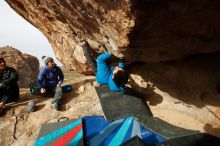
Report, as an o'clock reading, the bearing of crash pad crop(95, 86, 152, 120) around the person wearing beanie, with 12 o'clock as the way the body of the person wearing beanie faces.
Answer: The crash pad is roughly at 12 o'clock from the person wearing beanie.

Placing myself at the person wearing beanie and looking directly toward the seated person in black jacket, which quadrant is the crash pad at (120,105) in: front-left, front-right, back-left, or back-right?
back-left

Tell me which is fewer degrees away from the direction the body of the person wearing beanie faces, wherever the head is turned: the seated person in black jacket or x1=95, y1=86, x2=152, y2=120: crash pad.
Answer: the crash pad

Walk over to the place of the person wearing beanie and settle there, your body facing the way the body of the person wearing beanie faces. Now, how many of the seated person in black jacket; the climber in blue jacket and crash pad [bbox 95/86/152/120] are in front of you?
2

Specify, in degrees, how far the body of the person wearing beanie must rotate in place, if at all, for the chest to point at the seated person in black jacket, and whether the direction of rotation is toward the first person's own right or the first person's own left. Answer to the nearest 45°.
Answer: approximately 135° to the first person's own right

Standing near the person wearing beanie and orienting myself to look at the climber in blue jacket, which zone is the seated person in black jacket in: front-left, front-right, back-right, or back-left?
back-right

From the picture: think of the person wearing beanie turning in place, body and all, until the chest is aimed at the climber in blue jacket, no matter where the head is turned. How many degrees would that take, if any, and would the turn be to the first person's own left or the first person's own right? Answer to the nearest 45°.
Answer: approximately 90° to the first person's own left

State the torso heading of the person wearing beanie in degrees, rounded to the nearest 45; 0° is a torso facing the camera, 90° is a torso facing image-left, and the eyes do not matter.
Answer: approximately 315°
